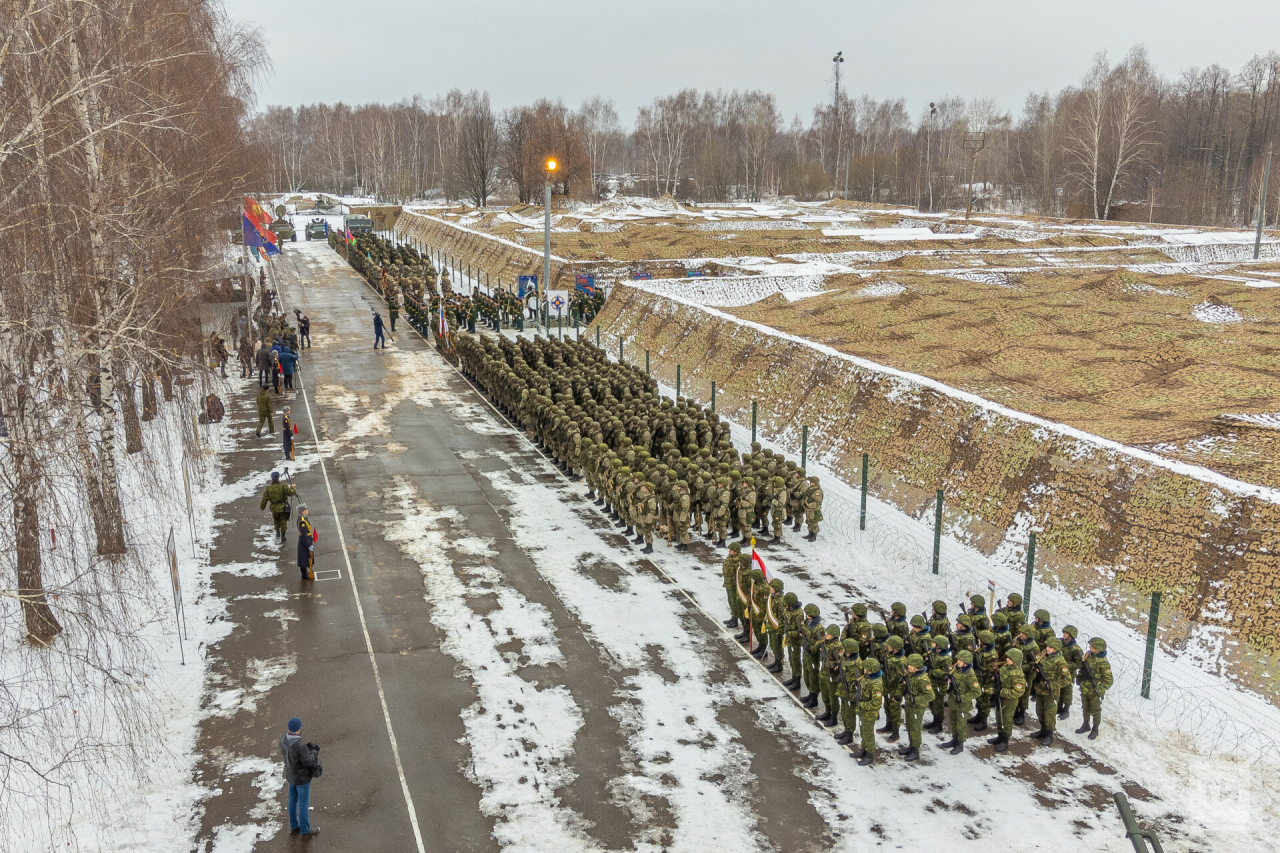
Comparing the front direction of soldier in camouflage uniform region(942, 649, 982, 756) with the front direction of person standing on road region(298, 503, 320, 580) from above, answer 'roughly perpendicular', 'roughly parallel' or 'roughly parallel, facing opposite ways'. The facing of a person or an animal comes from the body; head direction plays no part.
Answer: roughly parallel, facing opposite ways

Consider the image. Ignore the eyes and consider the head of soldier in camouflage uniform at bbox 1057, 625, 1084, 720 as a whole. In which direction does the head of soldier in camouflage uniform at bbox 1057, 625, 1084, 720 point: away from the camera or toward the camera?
toward the camera

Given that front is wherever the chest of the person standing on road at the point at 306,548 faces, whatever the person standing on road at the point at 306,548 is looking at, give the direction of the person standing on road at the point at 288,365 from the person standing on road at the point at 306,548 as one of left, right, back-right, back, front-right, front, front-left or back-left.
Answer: left

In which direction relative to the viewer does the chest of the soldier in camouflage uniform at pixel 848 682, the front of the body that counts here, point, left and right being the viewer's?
facing the viewer and to the left of the viewer

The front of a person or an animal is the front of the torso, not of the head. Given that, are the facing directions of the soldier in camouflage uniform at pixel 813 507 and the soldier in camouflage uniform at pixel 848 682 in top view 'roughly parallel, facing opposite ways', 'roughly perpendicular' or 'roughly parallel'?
roughly parallel

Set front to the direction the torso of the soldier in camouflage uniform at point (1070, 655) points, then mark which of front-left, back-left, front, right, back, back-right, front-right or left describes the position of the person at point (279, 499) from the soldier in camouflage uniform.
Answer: front

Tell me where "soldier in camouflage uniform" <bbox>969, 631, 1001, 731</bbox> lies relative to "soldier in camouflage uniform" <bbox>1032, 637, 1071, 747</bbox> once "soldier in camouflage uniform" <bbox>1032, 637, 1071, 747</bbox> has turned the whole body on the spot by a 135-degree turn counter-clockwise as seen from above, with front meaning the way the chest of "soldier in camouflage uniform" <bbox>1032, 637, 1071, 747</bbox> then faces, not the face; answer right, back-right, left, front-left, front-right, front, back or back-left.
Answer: back

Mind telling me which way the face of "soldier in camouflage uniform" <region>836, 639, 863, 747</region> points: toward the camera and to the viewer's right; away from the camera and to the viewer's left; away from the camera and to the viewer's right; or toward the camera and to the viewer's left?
toward the camera and to the viewer's left

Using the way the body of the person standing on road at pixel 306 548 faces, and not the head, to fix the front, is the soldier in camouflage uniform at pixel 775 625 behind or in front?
in front

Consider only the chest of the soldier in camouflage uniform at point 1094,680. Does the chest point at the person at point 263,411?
no

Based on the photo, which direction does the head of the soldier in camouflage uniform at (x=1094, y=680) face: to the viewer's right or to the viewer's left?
to the viewer's left

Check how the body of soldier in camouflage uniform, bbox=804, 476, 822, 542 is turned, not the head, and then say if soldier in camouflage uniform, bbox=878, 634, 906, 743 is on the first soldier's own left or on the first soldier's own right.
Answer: on the first soldier's own left

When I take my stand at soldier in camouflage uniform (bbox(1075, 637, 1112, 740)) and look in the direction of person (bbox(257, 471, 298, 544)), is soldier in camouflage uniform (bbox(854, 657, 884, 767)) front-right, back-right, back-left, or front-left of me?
front-left

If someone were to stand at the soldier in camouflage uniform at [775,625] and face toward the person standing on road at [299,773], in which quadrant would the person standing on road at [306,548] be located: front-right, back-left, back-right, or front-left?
front-right

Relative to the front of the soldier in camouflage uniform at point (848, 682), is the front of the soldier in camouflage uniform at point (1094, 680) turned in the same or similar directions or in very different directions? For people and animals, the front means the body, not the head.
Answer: same or similar directions

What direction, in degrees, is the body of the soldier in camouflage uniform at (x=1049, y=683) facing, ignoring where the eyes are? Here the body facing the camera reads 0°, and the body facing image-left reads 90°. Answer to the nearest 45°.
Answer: approximately 45°

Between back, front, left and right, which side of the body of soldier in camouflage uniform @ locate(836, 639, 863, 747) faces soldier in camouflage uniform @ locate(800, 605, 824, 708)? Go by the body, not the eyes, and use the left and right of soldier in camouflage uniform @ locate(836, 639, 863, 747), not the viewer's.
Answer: right

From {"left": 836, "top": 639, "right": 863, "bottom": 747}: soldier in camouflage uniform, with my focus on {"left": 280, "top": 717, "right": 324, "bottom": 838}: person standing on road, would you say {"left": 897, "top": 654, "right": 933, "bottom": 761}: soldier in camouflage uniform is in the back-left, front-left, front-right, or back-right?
back-left
